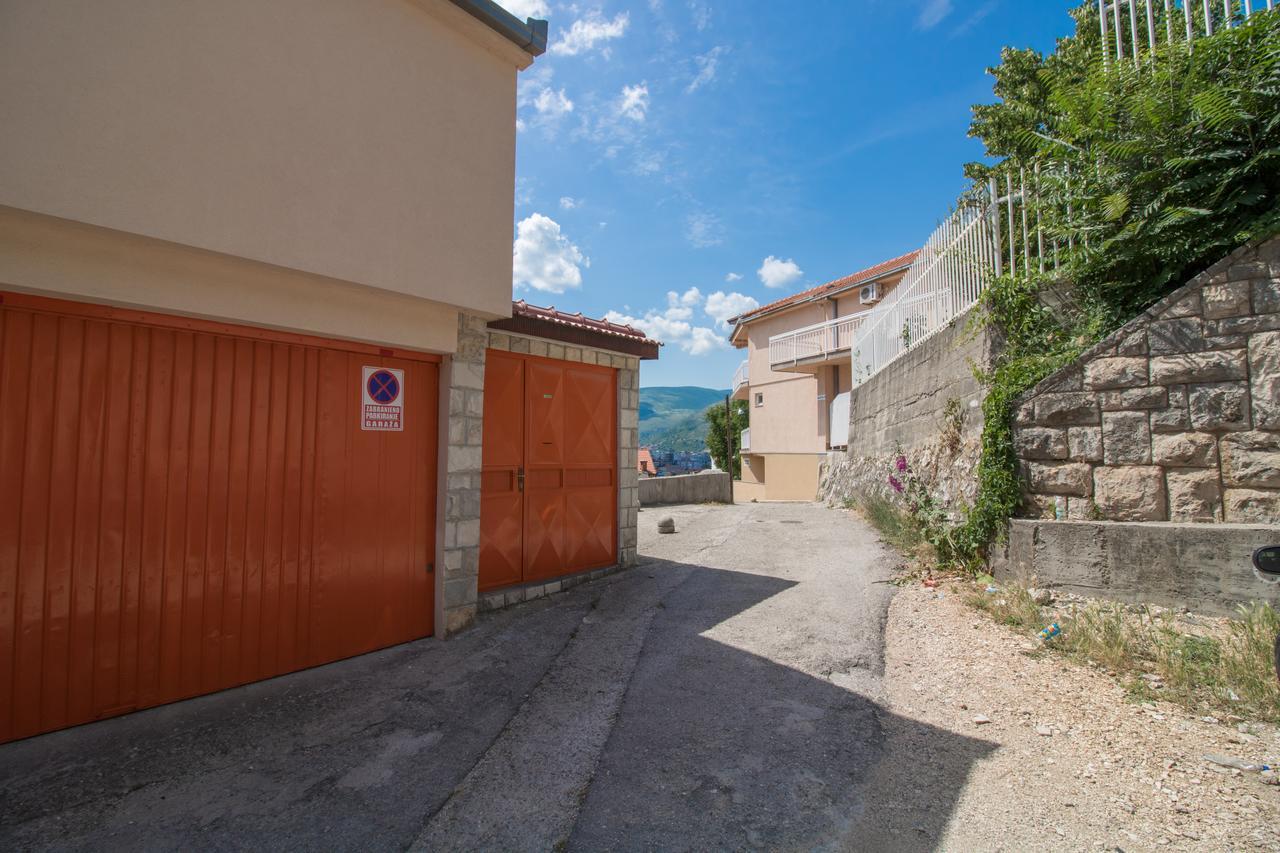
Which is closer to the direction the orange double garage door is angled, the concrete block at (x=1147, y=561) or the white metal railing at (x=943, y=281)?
the concrete block

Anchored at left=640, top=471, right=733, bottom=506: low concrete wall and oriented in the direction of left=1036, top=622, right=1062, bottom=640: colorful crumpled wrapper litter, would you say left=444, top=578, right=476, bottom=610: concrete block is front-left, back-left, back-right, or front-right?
front-right

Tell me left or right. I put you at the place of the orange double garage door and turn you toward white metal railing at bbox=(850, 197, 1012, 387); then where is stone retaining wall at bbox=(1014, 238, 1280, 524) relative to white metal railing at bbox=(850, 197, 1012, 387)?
right

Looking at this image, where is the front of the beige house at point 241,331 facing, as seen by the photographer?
facing the viewer and to the right of the viewer

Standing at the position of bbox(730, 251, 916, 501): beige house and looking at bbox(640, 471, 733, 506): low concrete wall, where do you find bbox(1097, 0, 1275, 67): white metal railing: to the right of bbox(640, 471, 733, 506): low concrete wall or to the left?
left

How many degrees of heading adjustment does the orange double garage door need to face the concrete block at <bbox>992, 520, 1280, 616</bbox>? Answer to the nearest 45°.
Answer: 0° — it already faces it

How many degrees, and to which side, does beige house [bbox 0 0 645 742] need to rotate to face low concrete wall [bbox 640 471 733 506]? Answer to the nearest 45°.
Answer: approximately 90° to its left

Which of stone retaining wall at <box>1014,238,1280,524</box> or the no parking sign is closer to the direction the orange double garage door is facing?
the stone retaining wall

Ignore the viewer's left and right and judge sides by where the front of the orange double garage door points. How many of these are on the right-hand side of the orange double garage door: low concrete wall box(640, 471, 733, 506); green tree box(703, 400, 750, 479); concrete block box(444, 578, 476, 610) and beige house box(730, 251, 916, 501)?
1

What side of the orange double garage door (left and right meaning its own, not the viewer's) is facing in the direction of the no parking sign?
right

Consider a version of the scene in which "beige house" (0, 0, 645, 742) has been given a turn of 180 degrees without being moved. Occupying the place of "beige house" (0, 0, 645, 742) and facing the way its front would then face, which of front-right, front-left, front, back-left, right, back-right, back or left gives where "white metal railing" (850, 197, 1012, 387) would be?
back-right

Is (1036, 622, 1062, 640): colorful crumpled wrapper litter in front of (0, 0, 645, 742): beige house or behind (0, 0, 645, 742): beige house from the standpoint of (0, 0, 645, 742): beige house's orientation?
in front

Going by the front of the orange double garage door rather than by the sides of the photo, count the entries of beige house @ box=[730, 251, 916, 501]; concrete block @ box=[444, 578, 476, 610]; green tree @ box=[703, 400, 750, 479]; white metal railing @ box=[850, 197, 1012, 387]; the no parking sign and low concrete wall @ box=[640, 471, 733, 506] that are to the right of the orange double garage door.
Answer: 2

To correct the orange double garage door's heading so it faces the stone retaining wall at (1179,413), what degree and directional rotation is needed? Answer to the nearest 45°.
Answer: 0° — it already faces it
